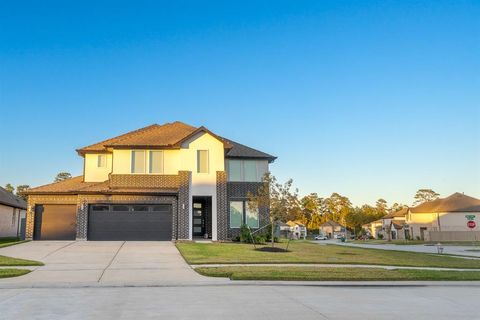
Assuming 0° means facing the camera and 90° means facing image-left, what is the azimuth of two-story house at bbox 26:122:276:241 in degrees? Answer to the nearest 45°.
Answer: approximately 0°

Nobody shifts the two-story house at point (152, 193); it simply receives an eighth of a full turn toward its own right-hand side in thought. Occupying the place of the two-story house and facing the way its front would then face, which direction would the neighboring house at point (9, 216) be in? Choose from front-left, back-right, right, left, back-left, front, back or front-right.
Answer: right

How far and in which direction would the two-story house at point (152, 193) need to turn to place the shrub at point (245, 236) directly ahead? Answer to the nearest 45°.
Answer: approximately 90° to its left
